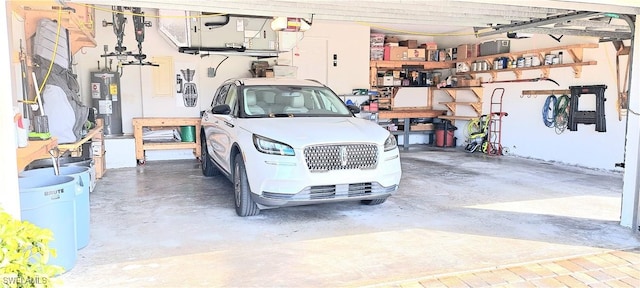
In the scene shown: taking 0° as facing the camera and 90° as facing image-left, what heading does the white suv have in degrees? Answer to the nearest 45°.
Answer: approximately 315°

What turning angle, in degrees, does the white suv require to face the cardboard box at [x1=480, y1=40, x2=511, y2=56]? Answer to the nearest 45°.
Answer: approximately 90° to its left

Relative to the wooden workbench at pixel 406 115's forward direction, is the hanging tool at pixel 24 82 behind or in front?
in front

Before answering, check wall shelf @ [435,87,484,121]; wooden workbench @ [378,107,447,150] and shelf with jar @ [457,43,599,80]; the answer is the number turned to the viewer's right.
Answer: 0

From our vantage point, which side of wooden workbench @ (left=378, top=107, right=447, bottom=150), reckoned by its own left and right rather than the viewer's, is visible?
front

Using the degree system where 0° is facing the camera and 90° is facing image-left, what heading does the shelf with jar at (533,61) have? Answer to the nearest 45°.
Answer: approximately 45°

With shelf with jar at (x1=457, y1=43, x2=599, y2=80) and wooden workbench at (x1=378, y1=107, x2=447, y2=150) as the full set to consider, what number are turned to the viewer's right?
0

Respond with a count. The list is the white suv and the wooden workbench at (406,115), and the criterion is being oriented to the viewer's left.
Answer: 0

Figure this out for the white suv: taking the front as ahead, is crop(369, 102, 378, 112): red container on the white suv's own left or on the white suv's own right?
on the white suv's own left

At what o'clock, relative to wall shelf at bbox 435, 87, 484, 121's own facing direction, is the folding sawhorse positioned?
The folding sawhorse is roughly at 9 o'clock from the wall shelf.

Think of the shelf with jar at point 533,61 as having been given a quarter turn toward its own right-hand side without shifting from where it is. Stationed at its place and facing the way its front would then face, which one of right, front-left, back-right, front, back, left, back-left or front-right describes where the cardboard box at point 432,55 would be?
front

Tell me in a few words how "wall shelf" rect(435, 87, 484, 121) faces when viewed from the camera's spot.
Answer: facing the viewer and to the left of the viewer
